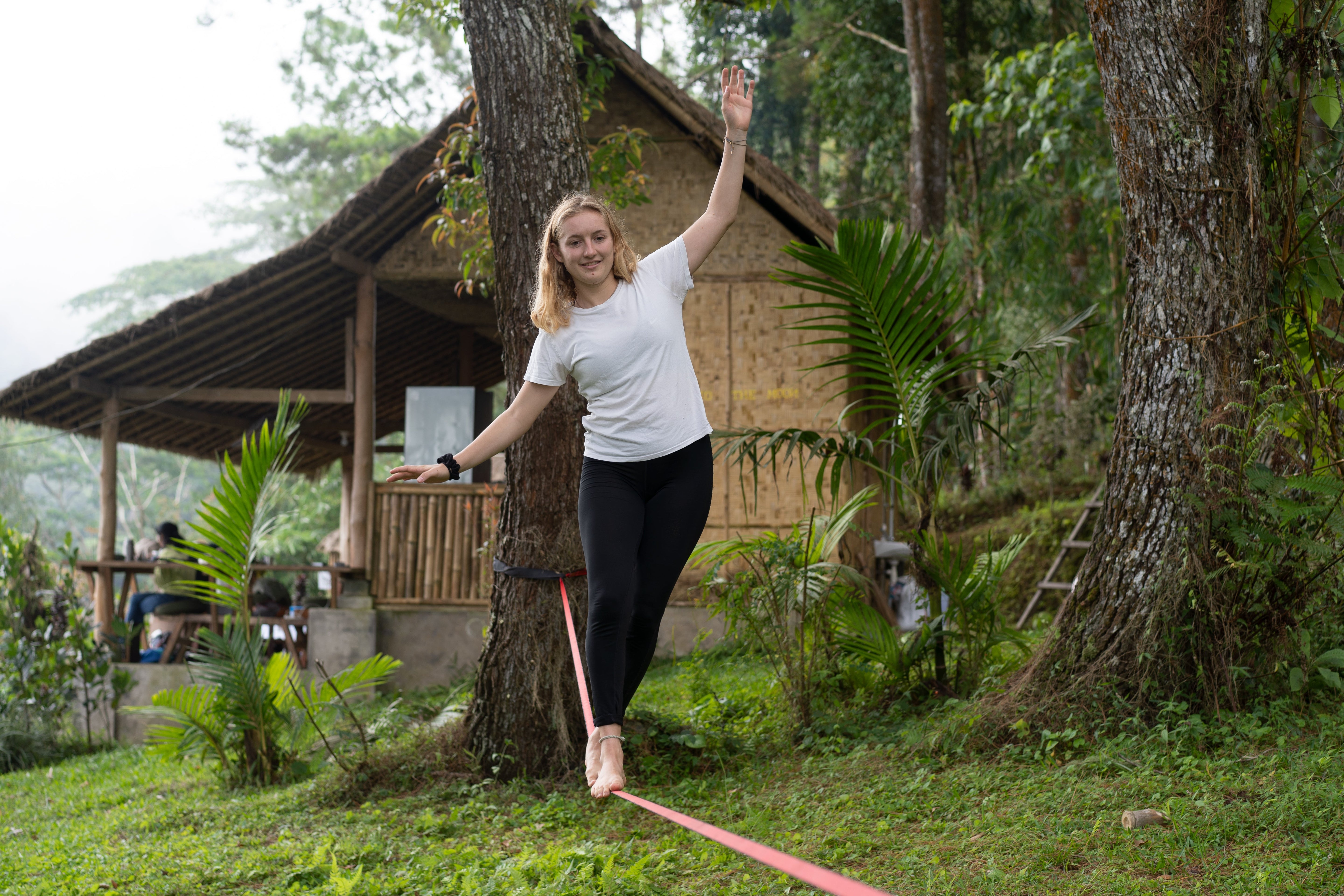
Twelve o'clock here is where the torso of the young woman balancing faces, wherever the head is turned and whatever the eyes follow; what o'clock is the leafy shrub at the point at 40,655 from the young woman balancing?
The leafy shrub is roughly at 5 o'clock from the young woman balancing.

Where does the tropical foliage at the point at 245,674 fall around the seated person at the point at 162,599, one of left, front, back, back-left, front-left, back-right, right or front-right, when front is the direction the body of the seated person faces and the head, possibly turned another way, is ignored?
left

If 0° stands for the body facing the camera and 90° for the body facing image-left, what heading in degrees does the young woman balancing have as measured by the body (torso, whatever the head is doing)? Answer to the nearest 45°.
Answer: approximately 0°

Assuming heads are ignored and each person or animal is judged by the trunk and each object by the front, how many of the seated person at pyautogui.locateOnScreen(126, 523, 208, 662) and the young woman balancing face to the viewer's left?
1

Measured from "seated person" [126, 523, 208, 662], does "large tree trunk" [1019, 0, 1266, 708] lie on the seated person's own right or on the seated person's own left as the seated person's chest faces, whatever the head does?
on the seated person's own left

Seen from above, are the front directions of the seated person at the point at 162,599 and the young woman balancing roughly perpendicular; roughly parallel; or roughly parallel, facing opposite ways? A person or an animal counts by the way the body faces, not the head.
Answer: roughly perpendicular

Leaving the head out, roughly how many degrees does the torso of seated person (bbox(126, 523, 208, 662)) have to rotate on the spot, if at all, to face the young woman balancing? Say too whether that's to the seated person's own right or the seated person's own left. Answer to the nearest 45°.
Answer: approximately 90° to the seated person's own left

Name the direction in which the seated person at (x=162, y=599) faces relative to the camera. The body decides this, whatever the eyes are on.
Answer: to the viewer's left

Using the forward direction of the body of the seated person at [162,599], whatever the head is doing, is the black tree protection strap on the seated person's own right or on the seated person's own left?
on the seated person's own left
